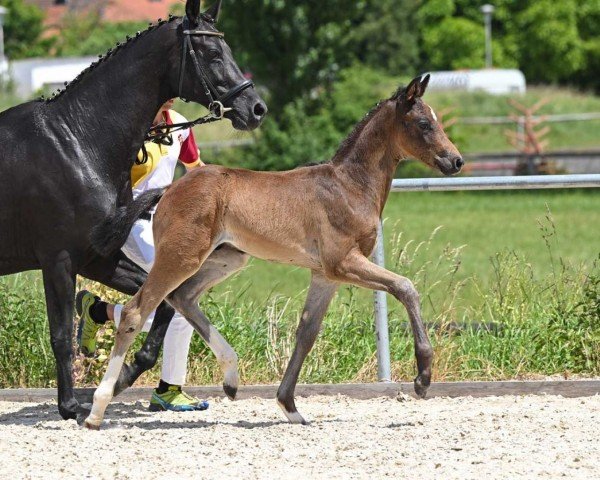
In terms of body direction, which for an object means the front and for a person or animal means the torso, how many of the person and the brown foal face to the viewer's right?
2

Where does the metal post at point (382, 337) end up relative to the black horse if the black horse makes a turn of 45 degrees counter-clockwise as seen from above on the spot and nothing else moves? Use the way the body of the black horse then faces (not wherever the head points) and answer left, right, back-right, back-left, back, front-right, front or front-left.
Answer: front-right

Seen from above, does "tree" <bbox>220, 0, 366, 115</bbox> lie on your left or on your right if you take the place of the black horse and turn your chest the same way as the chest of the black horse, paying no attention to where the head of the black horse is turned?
on your left

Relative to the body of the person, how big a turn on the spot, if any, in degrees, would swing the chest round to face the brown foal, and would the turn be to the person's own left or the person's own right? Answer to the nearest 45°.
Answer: approximately 45° to the person's own right

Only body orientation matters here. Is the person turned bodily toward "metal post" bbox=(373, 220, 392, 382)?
yes

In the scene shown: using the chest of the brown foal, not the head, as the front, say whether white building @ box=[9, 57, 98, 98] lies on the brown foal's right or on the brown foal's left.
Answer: on the brown foal's left

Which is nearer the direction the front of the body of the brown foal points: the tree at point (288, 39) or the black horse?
the tree

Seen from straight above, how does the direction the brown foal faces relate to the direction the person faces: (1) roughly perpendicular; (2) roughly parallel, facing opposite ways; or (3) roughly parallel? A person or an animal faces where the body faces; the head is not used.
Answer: roughly parallel

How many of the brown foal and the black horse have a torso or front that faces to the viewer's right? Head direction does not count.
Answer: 2

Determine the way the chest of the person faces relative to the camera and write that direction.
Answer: to the viewer's right

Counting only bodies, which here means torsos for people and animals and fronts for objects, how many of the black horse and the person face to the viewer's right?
2

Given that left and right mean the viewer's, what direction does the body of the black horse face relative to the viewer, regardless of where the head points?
facing to the right of the viewer

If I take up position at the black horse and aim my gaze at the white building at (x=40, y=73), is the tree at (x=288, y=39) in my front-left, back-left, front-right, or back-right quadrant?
front-right

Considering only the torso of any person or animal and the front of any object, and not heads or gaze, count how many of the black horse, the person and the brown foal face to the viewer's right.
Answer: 3

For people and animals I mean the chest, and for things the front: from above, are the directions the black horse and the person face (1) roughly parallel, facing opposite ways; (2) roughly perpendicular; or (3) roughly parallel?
roughly parallel

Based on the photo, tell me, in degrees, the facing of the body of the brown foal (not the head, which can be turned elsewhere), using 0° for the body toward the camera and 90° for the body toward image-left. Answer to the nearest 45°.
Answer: approximately 270°

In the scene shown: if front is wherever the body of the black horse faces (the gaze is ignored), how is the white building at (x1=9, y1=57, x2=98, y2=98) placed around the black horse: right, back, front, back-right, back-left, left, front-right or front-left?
left
